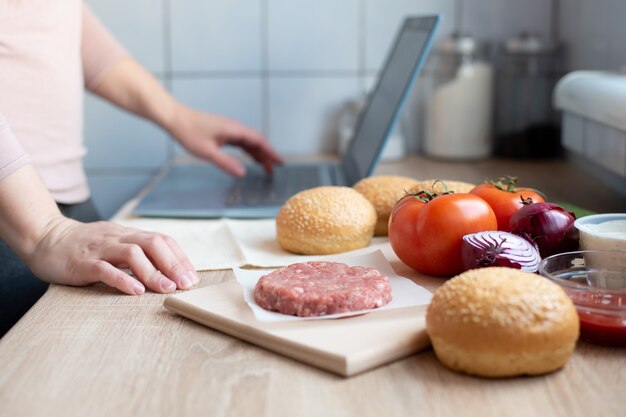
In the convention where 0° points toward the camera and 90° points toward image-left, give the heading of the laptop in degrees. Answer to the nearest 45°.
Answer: approximately 90°

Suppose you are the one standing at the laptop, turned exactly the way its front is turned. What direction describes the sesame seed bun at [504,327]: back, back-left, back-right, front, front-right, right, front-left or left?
left

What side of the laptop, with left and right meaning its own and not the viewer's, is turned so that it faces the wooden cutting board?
left

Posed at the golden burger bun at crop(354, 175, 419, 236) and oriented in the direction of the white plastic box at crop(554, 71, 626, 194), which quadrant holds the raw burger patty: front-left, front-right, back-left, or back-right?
back-right

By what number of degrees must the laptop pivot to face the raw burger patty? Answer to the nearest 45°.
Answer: approximately 90° to its left

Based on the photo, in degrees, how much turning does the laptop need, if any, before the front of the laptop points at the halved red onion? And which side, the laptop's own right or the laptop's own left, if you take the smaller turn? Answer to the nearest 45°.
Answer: approximately 90° to the laptop's own left
